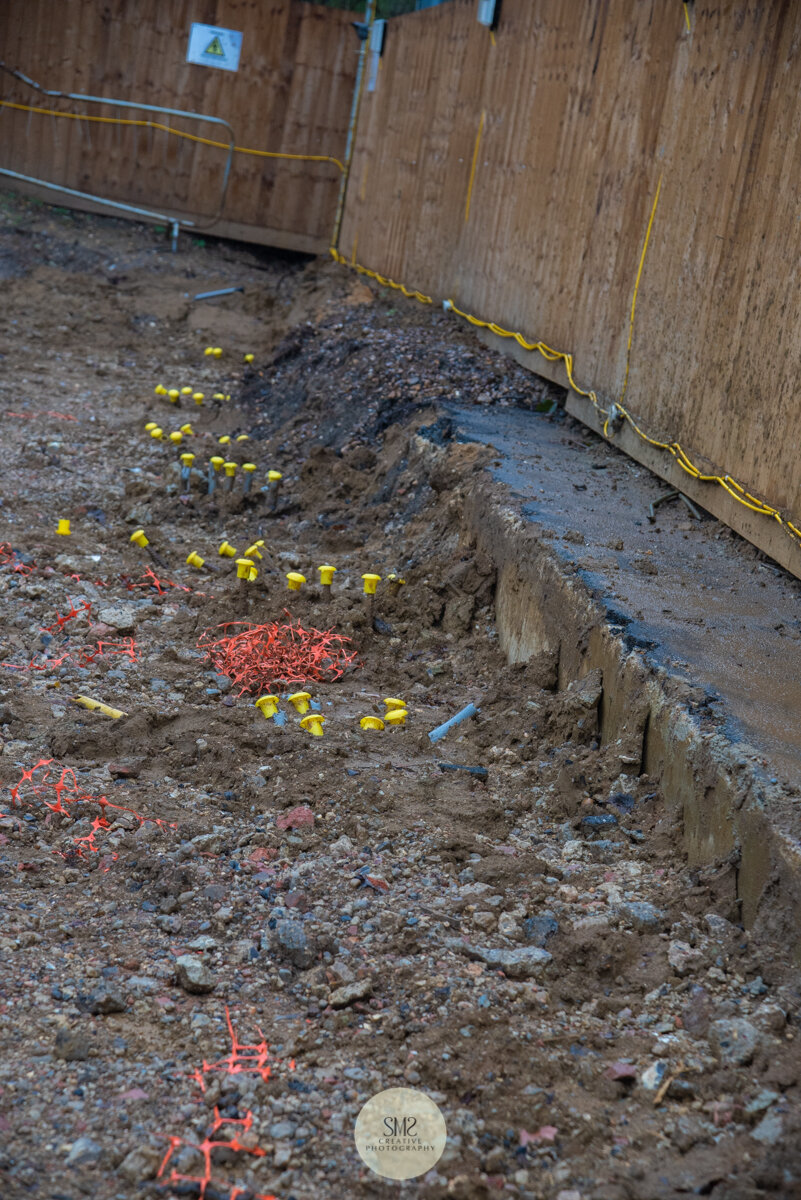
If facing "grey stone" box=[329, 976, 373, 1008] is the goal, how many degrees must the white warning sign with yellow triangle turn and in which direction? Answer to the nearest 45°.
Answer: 0° — it already faces it

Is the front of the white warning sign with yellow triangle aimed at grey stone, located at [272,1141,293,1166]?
yes

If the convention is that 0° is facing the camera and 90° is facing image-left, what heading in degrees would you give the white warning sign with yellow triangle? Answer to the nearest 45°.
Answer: approximately 0°

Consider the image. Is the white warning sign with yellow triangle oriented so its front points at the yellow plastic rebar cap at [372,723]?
yes

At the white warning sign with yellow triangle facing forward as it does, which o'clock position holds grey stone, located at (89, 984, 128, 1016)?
The grey stone is roughly at 12 o'clock from the white warning sign with yellow triangle.

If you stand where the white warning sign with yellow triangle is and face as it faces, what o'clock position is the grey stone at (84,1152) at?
The grey stone is roughly at 12 o'clock from the white warning sign with yellow triangle.

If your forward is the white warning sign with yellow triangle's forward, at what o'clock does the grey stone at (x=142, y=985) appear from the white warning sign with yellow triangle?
The grey stone is roughly at 12 o'clock from the white warning sign with yellow triangle.

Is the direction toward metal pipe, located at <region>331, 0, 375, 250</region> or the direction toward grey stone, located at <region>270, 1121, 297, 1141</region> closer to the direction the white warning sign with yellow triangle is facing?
the grey stone
